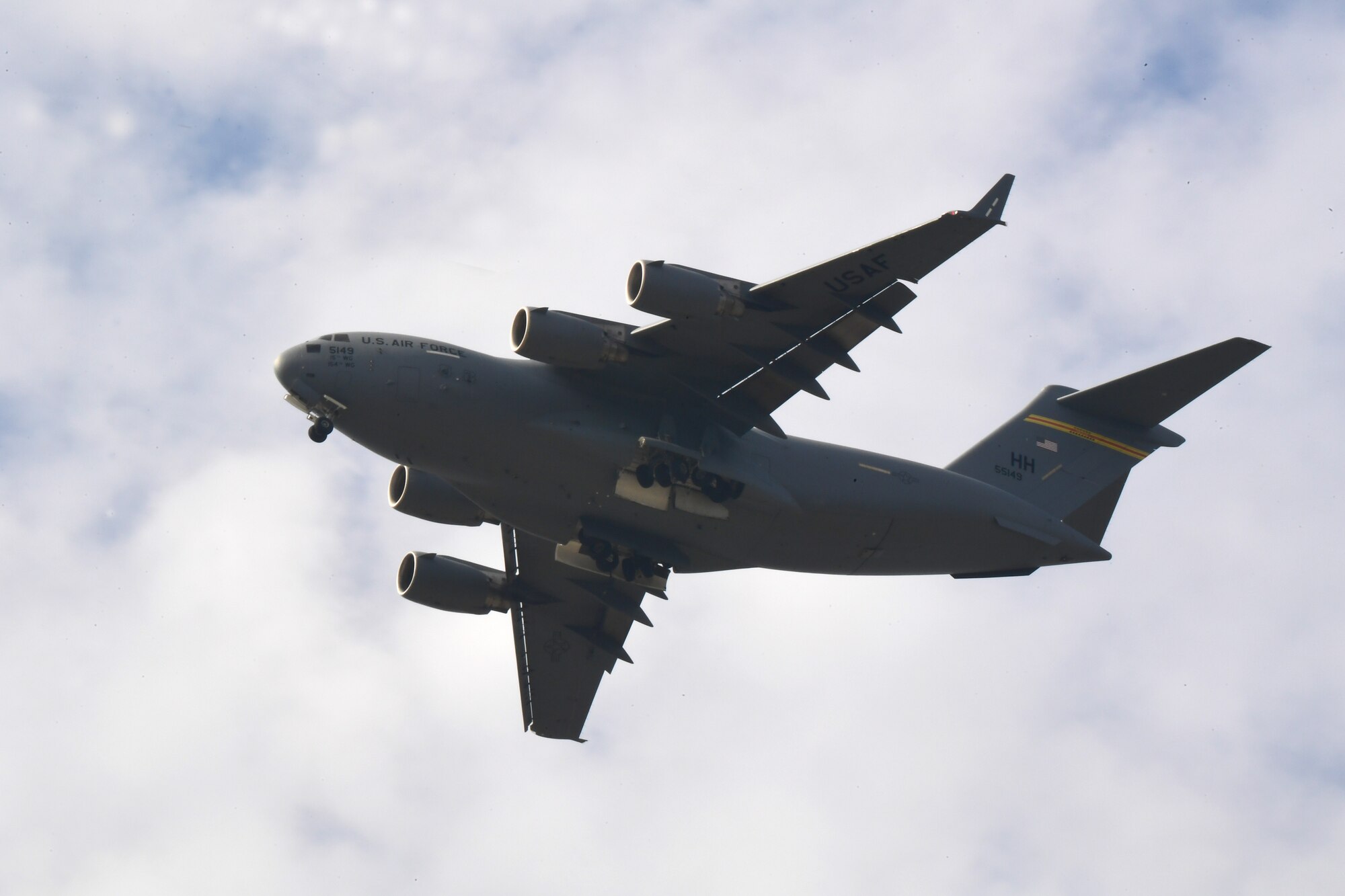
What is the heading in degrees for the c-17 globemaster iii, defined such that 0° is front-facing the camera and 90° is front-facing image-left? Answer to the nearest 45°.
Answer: approximately 45°
